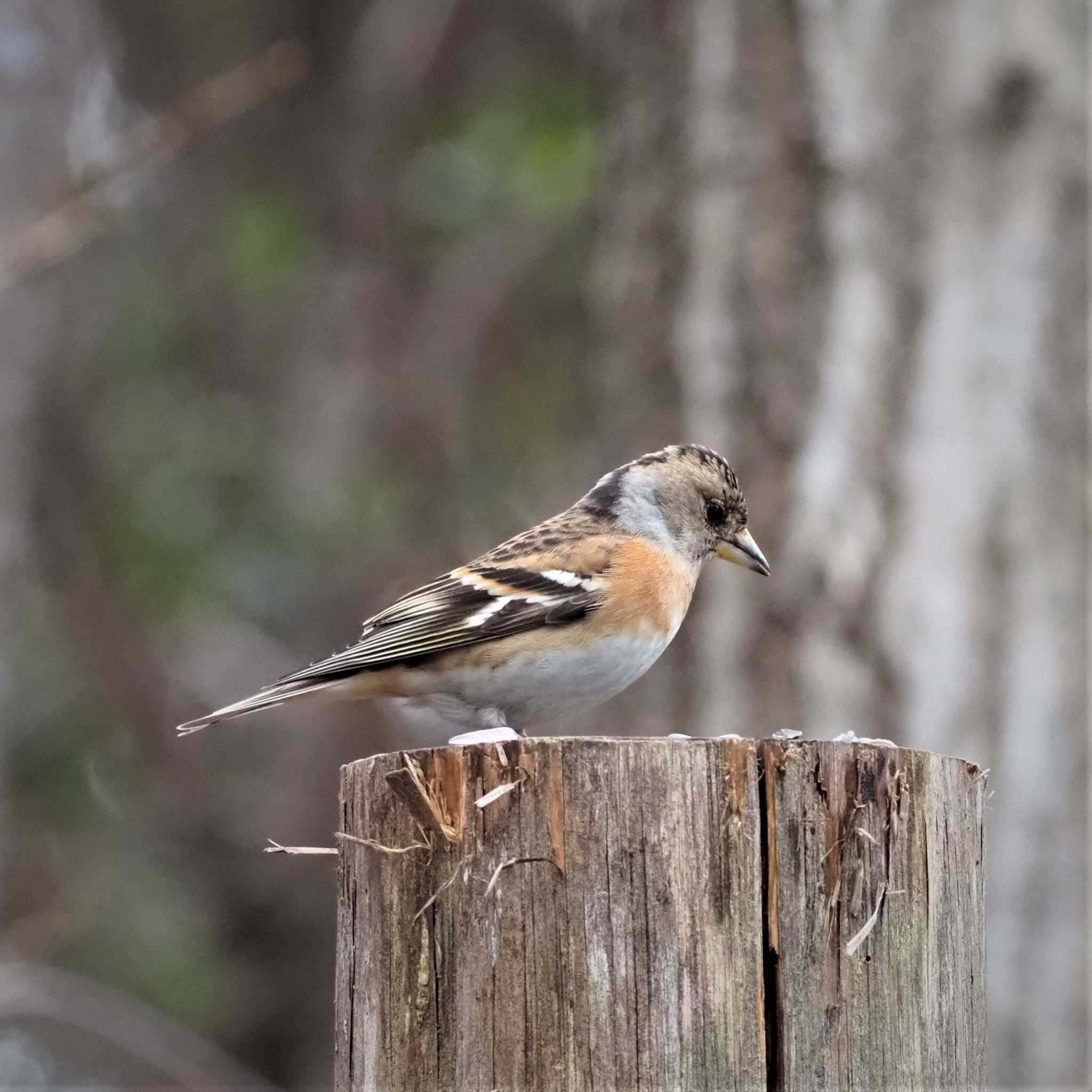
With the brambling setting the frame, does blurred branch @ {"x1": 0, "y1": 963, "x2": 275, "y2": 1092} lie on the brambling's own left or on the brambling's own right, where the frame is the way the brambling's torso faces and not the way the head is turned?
on the brambling's own left

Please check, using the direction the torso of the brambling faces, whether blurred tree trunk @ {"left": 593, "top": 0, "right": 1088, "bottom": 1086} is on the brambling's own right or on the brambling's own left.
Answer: on the brambling's own left

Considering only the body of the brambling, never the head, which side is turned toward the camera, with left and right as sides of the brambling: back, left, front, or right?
right
